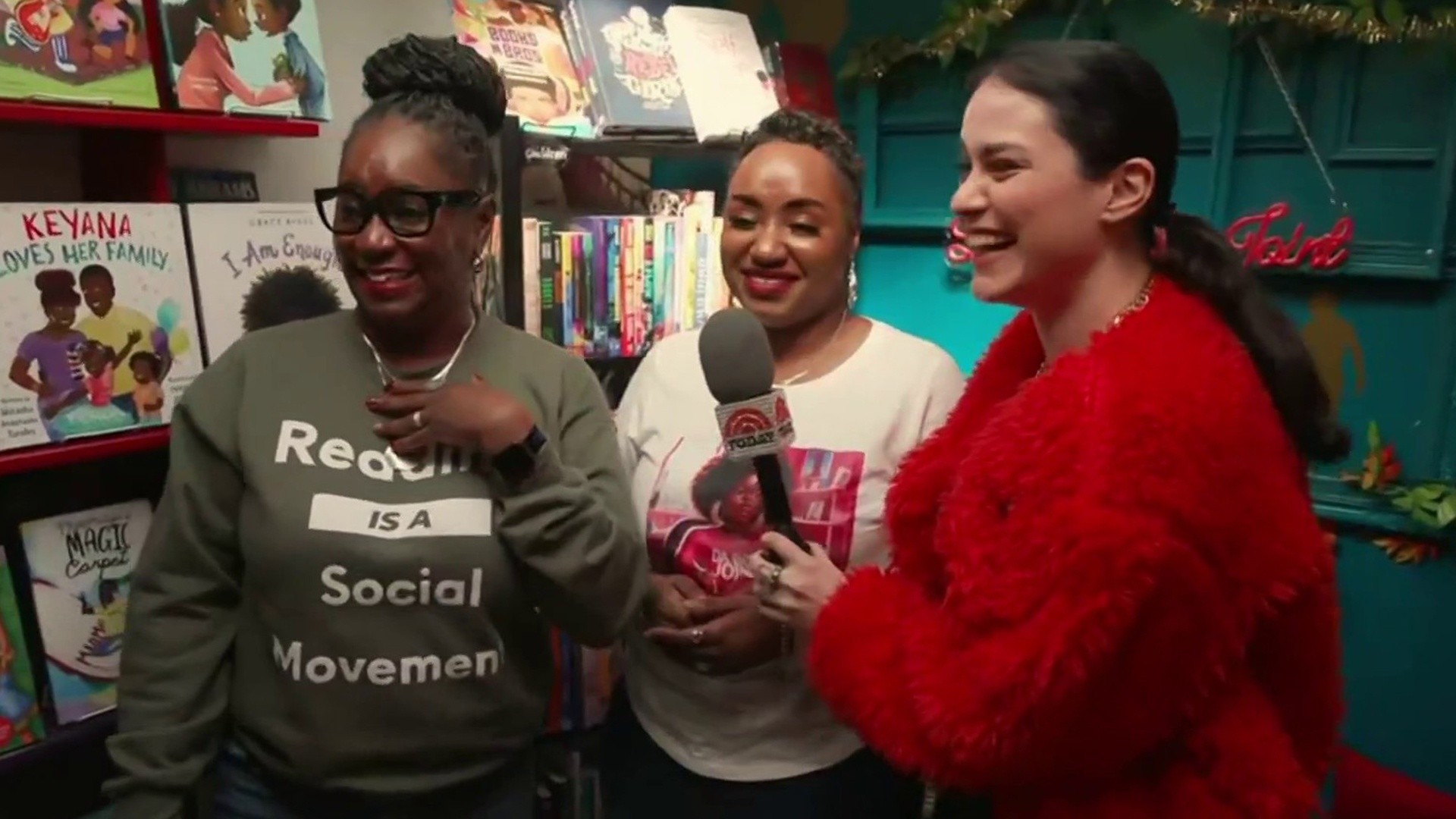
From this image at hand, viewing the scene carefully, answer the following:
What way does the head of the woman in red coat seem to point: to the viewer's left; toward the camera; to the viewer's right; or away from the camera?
to the viewer's left

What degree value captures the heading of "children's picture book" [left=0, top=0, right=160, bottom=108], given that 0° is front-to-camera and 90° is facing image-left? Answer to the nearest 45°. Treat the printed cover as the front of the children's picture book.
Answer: approximately 0°

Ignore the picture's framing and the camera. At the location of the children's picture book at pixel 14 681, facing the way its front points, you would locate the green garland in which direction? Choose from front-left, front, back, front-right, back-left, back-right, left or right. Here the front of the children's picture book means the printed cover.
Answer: left

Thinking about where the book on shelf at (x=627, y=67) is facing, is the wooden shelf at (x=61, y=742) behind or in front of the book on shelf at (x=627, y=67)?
in front

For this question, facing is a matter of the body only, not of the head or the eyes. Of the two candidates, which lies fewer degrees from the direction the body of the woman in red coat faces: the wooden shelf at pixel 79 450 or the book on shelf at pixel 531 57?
the wooden shelf

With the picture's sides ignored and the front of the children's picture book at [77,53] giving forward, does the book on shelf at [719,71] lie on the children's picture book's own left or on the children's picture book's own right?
on the children's picture book's own left

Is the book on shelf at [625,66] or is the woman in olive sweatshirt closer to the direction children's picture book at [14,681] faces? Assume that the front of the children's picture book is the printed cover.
the woman in olive sweatshirt

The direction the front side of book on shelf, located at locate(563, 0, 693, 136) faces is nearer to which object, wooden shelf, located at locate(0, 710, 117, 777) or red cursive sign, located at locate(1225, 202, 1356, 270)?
the wooden shelf

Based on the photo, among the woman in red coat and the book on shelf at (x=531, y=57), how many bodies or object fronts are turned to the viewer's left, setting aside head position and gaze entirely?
1

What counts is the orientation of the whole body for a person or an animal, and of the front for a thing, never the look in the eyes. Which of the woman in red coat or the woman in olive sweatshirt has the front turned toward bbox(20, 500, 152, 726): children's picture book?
the woman in red coat

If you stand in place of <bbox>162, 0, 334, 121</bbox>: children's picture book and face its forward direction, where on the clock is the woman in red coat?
The woman in red coat is roughly at 11 o'clock from the children's picture book.
